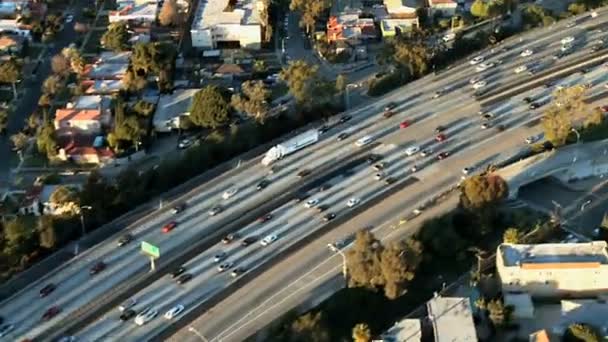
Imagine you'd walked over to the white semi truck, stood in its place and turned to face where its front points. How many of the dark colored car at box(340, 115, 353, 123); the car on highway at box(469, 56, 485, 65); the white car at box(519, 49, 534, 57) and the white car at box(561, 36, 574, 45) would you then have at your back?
4

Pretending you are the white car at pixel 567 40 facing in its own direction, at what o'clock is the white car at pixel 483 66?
the white car at pixel 483 66 is roughly at 12 o'clock from the white car at pixel 567 40.

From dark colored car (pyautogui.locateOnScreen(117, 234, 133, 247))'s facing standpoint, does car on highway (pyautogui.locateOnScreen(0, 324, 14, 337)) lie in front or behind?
in front

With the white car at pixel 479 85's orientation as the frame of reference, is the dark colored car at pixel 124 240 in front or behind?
in front

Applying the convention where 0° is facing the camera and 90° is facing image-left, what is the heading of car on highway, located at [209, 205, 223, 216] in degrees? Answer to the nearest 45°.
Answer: approximately 45°

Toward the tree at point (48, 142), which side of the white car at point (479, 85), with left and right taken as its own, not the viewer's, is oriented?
front

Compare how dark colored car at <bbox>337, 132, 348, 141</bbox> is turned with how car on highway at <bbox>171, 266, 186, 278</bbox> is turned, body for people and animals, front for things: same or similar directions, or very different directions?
very different directions

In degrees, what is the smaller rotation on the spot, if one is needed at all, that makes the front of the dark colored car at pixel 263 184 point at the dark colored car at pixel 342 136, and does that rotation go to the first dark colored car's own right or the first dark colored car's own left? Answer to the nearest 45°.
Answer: approximately 180°

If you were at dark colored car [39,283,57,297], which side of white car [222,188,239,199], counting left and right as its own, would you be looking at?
front

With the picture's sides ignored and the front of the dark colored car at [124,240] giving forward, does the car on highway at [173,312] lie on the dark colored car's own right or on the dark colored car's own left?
on the dark colored car's own left

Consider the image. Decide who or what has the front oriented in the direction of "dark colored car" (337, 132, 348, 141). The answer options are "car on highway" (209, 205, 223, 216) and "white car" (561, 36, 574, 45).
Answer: the white car

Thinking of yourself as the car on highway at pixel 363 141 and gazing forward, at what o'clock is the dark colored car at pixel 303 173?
The dark colored car is roughly at 12 o'clock from the car on highway.

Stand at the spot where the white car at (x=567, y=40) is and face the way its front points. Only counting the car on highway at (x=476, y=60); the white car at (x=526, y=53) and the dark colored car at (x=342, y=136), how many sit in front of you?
3
